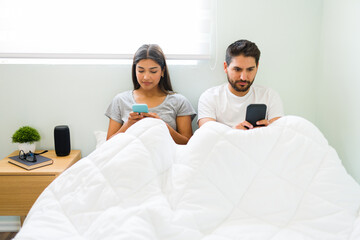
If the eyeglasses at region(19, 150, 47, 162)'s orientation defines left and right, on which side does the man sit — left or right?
on its left

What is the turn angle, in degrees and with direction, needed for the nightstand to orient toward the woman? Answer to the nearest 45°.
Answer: approximately 90° to its left

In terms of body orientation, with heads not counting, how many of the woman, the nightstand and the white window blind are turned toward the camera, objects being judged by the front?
3

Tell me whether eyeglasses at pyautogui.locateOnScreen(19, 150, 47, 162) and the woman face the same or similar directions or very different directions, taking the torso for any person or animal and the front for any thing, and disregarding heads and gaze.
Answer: same or similar directions

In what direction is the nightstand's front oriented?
toward the camera

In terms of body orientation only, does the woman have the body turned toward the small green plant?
no

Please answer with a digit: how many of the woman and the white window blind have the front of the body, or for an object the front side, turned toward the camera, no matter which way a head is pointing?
2

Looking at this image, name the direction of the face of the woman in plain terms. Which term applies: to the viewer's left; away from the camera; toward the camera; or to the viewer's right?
toward the camera

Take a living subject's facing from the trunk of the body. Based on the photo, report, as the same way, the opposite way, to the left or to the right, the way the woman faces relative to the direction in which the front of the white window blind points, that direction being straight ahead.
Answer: the same way

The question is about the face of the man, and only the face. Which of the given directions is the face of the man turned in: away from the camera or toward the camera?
toward the camera

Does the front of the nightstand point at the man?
no

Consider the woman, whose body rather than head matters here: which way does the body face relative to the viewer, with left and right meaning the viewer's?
facing the viewer
